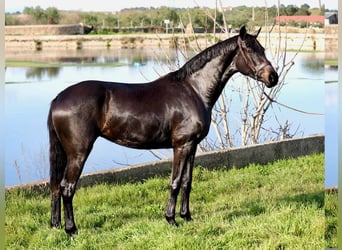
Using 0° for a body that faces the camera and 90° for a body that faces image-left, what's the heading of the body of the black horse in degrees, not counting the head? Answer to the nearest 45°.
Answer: approximately 270°

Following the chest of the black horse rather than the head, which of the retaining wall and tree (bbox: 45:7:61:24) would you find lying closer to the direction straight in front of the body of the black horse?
the retaining wall

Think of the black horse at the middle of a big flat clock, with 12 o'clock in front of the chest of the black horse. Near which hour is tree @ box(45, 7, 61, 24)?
The tree is roughly at 8 o'clock from the black horse.

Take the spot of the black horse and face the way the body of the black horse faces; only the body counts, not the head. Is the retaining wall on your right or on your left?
on your left
